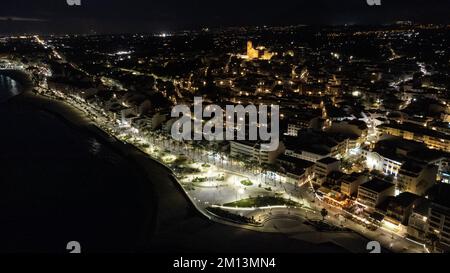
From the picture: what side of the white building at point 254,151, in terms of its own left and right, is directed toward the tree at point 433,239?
left

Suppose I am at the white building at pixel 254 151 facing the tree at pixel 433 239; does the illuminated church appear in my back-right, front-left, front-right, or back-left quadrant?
back-left

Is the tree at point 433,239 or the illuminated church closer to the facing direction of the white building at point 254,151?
the tree

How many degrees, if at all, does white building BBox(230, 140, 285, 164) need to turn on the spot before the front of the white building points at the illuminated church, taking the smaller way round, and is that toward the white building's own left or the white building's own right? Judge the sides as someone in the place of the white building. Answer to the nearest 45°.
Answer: approximately 135° to the white building's own right

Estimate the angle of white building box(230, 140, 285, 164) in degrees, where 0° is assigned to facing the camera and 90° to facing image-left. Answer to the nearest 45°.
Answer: approximately 45°
